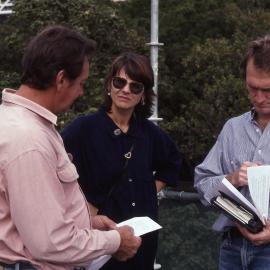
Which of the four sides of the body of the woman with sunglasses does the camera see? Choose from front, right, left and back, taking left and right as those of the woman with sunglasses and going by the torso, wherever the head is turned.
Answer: front

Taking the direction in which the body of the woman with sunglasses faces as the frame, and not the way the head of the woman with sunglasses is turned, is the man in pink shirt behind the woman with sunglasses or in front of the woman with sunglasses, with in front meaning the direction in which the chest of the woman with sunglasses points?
in front

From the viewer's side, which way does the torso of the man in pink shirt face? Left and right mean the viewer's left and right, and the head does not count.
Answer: facing to the right of the viewer

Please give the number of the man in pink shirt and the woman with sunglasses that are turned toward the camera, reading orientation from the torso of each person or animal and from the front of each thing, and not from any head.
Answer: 1

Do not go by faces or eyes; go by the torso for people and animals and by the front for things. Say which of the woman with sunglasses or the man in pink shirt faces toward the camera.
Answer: the woman with sunglasses

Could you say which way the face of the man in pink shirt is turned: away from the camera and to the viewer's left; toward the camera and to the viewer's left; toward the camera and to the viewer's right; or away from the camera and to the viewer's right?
away from the camera and to the viewer's right

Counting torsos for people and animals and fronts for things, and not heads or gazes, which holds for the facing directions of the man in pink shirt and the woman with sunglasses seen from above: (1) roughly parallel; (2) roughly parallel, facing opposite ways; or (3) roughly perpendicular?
roughly perpendicular

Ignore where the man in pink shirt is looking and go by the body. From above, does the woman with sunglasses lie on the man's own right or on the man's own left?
on the man's own left
